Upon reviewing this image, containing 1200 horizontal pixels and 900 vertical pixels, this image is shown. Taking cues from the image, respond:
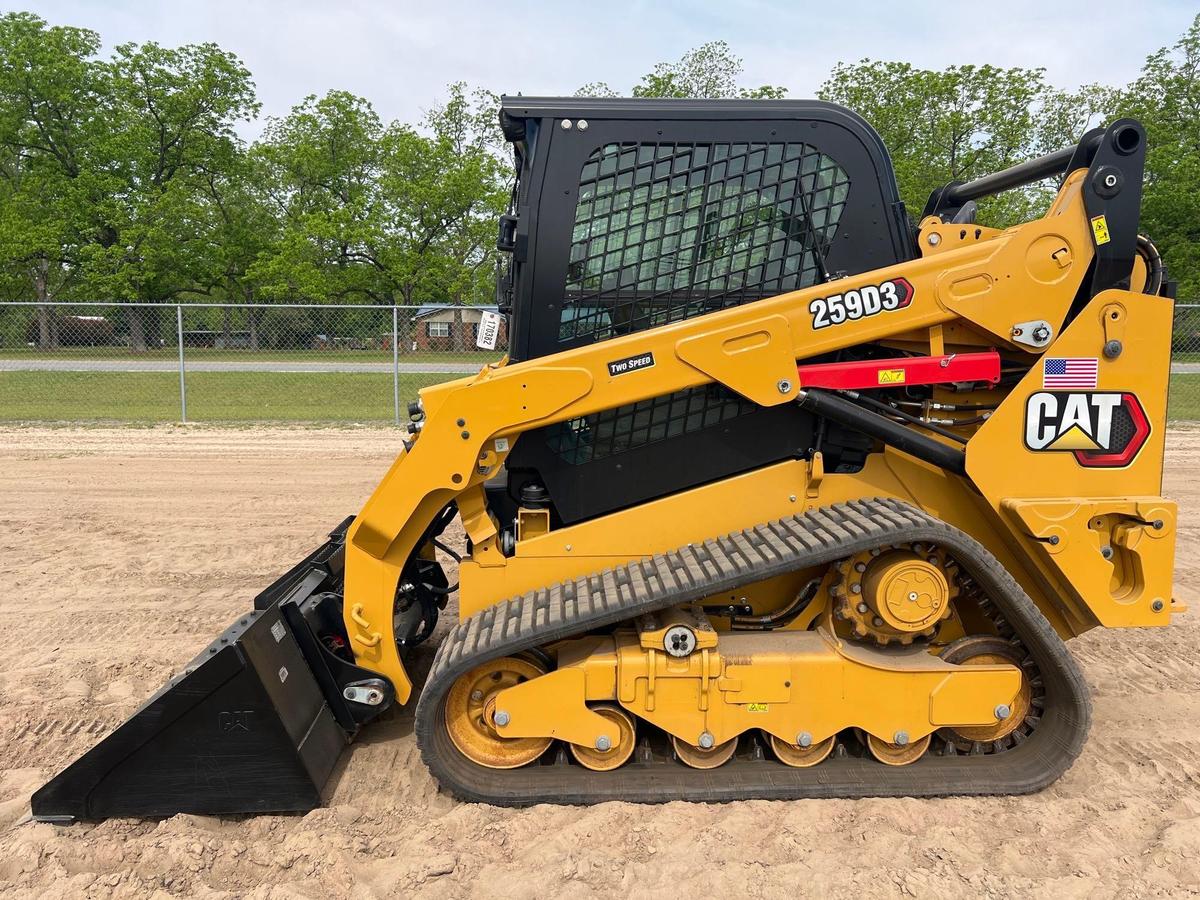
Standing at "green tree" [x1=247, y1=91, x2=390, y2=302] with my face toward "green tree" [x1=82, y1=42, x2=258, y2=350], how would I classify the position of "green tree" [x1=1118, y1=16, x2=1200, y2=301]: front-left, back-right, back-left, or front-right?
back-left

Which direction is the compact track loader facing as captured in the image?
to the viewer's left

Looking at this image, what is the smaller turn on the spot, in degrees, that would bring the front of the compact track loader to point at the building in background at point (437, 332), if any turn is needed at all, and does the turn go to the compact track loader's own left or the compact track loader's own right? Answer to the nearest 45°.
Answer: approximately 90° to the compact track loader's own right

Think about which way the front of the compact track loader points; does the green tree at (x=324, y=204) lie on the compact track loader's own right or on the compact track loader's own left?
on the compact track loader's own right

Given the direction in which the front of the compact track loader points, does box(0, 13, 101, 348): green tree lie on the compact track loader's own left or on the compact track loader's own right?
on the compact track loader's own right

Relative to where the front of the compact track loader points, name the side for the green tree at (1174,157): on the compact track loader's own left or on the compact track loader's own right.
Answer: on the compact track loader's own right

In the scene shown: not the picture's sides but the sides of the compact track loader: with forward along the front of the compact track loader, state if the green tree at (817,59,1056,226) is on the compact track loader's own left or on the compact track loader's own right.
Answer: on the compact track loader's own right

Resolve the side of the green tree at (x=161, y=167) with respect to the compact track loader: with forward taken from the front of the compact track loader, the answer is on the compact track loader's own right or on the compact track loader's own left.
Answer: on the compact track loader's own right
